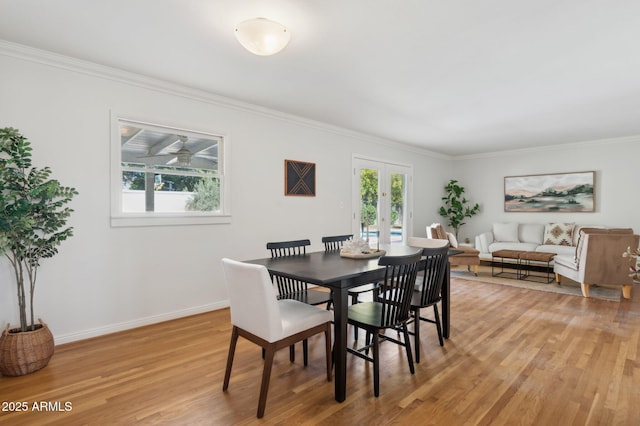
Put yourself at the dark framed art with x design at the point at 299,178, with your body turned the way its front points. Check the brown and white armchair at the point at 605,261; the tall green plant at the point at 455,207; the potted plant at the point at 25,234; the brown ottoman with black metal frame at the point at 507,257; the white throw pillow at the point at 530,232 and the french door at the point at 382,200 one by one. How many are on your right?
1

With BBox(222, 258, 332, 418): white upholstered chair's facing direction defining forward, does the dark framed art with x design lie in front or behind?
in front

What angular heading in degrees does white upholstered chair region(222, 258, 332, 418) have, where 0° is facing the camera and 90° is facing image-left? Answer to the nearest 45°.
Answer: approximately 225°

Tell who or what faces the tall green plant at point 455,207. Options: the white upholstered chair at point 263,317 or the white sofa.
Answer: the white upholstered chair

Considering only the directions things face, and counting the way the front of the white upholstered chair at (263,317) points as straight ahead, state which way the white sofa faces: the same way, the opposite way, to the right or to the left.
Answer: the opposite way

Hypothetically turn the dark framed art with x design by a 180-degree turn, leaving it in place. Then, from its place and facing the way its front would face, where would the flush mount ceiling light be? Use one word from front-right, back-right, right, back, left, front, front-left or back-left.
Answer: back-left

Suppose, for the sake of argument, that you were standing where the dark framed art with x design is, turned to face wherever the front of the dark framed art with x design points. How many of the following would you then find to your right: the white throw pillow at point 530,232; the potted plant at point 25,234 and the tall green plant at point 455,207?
1

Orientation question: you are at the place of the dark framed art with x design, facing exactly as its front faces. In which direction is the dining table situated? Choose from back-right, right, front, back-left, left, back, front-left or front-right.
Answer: front-right

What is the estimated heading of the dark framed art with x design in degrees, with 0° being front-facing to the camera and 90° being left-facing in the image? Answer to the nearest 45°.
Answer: approximately 315°

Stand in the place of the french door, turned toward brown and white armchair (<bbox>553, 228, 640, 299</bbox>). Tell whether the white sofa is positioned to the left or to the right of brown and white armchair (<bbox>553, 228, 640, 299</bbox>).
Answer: left

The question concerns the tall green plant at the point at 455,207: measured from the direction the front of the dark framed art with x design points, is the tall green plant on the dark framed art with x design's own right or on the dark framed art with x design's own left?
on the dark framed art with x design's own left

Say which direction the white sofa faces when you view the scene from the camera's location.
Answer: facing the viewer

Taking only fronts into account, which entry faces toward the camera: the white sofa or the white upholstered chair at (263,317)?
the white sofa

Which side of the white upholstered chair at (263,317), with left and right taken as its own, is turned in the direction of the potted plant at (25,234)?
left

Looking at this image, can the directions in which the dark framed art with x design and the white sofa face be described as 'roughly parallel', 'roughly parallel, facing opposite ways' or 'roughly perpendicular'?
roughly perpendicular

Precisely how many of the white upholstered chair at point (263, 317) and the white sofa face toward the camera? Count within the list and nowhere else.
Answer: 1

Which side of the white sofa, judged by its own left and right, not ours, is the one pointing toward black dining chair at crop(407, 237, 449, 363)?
front

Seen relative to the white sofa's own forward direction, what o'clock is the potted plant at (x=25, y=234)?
The potted plant is roughly at 1 o'clock from the white sofa.
